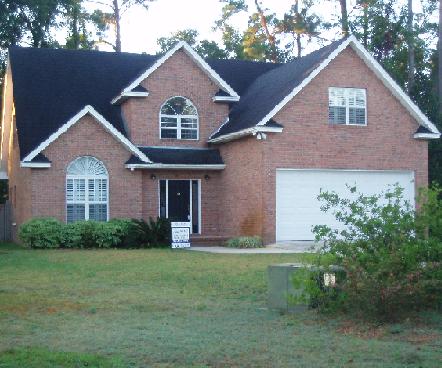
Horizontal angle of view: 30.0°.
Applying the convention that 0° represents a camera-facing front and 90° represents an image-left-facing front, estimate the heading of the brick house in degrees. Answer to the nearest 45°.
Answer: approximately 0°

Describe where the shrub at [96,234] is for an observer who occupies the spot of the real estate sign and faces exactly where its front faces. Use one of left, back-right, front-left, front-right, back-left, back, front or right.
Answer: right

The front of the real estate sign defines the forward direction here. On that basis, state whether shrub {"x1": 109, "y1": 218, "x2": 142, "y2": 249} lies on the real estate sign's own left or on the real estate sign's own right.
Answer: on the real estate sign's own right

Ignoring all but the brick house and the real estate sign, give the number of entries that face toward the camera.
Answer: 2

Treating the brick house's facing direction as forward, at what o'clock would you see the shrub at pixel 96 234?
The shrub is roughly at 2 o'clock from the brick house.

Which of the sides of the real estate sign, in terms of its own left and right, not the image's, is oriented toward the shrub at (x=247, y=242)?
left

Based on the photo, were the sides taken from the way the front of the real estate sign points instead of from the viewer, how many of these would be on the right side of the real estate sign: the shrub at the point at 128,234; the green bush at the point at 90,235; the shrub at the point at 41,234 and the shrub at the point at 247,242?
3

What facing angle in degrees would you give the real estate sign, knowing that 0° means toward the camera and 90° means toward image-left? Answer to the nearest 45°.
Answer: approximately 0°

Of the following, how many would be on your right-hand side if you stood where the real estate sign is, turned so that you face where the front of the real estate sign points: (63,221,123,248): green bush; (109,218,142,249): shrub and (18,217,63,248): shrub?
3

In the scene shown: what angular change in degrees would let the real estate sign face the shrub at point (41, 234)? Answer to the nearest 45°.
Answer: approximately 90° to its right
